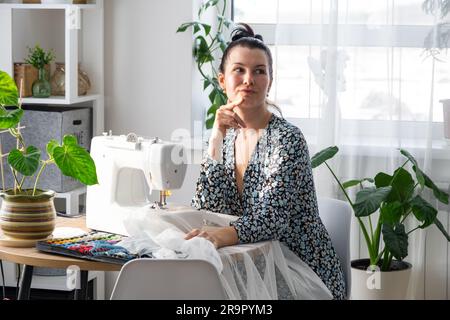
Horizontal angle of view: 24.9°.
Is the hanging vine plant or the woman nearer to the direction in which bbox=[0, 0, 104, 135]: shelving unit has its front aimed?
the woman

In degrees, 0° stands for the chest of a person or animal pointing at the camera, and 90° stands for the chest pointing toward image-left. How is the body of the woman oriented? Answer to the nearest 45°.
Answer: approximately 45°

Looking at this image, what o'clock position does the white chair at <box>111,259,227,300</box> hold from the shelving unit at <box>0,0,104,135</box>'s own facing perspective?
The white chair is roughly at 12 o'clock from the shelving unit.

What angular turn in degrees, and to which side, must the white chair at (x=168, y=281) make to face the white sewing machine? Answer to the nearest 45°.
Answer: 0° — it already faces it

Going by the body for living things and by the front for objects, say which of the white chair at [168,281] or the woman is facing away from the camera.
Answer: the white chair

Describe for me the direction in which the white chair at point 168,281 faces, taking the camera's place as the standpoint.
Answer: facing away from the viewer

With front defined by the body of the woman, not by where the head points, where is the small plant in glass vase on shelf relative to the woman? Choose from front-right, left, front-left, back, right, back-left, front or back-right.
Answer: right

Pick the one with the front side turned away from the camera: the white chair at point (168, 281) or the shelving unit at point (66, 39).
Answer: the white chair

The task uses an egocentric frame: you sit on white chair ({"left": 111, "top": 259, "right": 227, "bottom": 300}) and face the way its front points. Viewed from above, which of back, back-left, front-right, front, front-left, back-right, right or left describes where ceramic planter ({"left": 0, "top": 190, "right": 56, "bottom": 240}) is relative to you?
front-left
